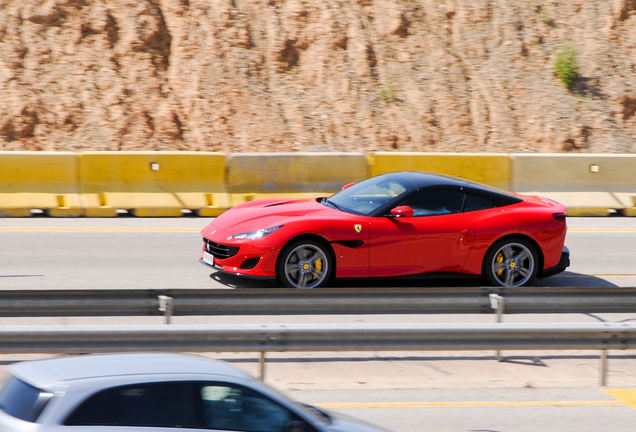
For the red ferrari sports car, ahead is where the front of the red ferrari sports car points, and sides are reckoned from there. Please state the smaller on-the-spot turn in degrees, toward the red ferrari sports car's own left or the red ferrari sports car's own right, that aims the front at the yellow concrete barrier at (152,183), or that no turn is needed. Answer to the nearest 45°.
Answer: approximately 45° to the red ferrari sports car's own right

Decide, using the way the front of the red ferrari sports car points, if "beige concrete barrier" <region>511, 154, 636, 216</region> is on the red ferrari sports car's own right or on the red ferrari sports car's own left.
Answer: on the red ferrari sports car's own right

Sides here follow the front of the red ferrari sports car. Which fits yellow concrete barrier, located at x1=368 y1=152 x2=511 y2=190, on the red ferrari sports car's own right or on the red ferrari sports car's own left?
on the red ferrari sports car's own right

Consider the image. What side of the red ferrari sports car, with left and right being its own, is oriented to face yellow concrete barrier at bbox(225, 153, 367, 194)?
right

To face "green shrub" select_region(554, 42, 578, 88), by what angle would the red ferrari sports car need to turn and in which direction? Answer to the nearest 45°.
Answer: approximately 90° to its right

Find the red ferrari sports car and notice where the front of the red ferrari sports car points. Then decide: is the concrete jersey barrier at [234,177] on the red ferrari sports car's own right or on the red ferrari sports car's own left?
on the red ferrari sports car's own right

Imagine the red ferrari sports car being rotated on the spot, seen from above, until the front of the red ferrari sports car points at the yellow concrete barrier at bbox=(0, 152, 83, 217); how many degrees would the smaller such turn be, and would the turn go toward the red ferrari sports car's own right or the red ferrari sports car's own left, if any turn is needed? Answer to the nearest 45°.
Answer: approximately 45° to the red ferrari sports car's own right

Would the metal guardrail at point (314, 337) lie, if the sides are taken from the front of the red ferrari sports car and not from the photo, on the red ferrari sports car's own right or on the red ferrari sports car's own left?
on the red ferrari sports car's own left

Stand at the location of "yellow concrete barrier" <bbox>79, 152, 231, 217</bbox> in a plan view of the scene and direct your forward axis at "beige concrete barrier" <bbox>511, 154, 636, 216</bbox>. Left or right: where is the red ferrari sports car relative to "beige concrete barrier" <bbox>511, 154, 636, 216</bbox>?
right

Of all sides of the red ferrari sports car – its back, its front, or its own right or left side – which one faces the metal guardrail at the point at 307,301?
left

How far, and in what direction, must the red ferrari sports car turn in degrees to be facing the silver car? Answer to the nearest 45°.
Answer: approximately 90° to its left

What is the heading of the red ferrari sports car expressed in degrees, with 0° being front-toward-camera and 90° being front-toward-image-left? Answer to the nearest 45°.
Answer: approximately 90°
